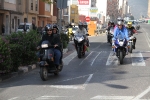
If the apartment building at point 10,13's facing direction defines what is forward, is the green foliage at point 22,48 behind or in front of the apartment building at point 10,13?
in front

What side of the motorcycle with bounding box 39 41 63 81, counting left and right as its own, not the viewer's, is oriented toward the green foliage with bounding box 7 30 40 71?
right

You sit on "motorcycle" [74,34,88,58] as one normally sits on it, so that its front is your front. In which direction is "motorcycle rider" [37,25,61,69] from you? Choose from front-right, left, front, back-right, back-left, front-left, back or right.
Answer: front

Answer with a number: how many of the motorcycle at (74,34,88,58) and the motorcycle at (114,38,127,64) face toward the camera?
2

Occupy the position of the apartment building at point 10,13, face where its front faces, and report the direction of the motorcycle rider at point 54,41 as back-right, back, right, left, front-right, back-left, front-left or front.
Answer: front-right

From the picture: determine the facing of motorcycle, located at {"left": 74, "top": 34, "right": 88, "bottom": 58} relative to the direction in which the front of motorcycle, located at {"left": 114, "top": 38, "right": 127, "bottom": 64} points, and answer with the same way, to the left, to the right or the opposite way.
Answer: the same way

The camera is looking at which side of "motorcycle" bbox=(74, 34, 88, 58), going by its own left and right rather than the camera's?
front

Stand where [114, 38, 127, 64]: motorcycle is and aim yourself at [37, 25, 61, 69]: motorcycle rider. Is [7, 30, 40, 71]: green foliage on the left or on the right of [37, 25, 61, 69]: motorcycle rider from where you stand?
right

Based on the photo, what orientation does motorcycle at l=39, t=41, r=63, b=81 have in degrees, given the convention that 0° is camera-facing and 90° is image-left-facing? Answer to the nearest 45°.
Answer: approximately 45°

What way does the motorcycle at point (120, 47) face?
toward the camera

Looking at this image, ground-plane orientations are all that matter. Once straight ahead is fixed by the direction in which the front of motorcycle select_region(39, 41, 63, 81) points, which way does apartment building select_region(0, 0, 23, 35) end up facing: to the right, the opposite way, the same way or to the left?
to the left

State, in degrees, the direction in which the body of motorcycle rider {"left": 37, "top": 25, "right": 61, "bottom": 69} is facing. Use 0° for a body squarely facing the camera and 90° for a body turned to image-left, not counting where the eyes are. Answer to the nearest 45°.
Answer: approximately 45°

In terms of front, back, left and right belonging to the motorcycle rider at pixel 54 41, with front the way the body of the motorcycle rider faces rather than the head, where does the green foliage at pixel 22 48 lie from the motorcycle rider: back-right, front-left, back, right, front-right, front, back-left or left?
right
